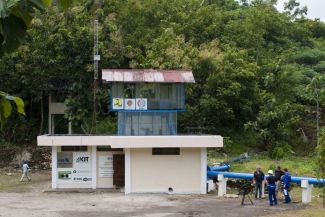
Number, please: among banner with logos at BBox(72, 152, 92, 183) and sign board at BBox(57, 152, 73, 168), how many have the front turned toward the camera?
2

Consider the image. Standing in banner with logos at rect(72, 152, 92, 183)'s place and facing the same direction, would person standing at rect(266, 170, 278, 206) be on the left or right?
on its left

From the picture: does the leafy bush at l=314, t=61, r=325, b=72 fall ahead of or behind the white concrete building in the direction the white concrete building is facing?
behind

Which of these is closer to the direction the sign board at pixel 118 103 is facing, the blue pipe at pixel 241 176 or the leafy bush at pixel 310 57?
the blue pipe

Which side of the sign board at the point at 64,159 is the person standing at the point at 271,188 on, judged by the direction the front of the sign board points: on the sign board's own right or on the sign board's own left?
on the sign board's own left

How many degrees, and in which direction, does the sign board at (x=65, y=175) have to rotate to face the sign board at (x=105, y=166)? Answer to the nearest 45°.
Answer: approximately 90° to its left

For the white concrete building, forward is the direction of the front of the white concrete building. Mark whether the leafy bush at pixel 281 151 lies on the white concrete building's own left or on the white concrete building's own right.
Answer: on the white concrete building's own left

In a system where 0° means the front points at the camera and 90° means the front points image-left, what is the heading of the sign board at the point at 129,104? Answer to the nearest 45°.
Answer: approximately 0°
